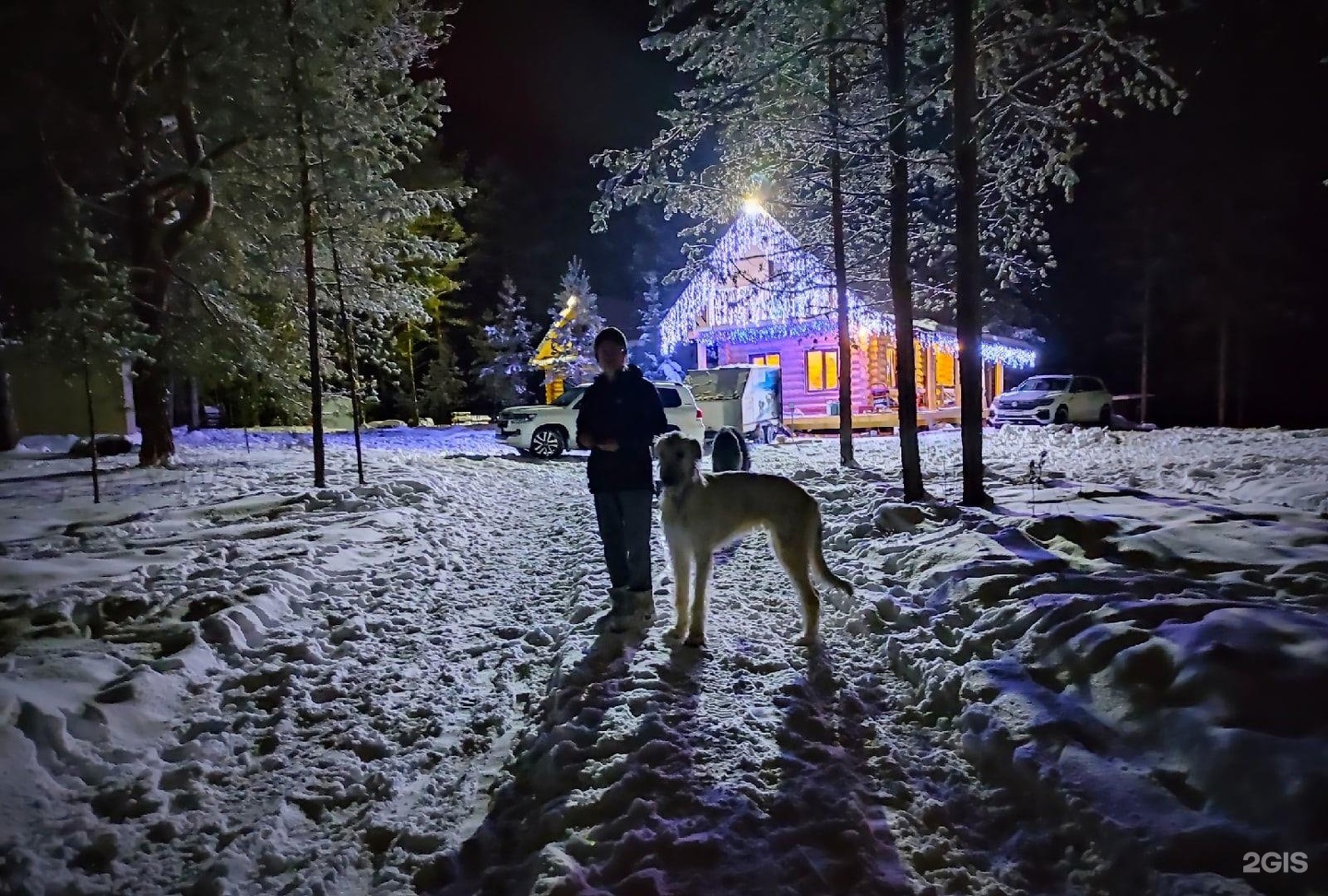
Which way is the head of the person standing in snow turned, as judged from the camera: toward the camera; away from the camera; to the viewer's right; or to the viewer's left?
toward the camera

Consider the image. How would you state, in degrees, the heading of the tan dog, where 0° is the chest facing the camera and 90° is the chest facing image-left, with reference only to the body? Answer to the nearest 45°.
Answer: approximately 90°

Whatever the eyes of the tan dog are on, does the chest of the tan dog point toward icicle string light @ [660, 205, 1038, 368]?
no

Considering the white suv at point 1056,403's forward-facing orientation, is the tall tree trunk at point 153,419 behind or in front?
in front

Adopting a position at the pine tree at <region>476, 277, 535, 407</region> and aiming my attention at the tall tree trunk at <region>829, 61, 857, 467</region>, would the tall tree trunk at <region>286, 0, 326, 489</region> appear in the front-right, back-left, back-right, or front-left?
front-right

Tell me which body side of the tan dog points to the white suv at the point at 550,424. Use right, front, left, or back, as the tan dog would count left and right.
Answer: right

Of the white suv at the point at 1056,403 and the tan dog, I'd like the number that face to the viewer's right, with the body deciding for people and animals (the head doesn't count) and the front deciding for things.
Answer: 0

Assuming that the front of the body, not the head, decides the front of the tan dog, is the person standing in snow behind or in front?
in front

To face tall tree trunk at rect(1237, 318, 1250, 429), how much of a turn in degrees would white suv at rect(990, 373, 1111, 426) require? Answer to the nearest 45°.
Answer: approximately 180°

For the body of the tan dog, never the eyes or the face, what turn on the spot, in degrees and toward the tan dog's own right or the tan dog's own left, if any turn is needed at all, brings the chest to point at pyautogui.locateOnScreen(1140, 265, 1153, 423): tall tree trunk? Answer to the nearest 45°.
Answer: approximately 135° to the tan dog's own right

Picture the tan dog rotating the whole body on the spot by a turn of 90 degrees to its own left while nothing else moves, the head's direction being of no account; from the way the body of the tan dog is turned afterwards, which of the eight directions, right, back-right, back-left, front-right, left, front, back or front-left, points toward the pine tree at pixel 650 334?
back

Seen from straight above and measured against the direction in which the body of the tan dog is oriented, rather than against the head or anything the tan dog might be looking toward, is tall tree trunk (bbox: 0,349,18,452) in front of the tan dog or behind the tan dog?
in front

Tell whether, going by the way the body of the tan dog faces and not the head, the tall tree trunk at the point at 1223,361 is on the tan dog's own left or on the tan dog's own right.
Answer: on the tan dog's own right
